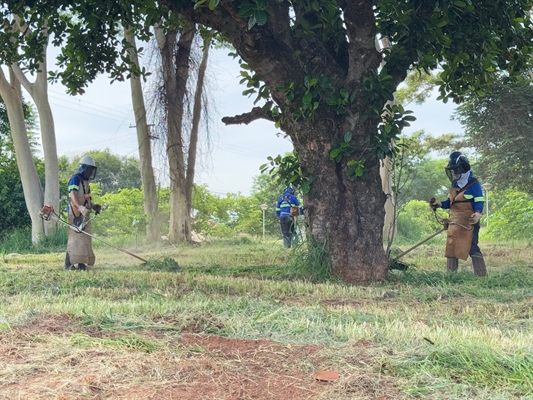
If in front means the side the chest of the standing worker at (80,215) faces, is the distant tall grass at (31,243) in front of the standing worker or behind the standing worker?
behind

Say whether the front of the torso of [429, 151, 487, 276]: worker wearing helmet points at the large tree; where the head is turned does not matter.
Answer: yes

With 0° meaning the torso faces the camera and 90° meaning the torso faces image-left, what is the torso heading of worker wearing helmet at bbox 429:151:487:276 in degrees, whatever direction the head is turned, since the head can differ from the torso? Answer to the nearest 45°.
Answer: approximately 45°

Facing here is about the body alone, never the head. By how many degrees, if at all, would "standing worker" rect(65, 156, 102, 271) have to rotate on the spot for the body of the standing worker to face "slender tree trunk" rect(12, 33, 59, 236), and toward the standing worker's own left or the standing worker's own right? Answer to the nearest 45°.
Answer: approximately 135° to the standing worker's own left

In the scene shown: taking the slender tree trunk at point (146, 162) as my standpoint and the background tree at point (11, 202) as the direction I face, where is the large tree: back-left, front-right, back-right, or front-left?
back-left

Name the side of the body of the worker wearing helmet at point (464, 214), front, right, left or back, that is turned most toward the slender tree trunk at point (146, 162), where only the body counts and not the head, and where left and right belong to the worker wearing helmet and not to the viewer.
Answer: right

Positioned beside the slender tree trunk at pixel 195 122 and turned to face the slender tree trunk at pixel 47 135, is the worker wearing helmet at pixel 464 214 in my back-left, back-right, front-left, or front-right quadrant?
back-left

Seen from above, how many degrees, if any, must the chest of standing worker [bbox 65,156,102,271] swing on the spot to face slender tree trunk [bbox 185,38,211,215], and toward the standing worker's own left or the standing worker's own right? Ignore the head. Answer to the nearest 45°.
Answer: approximately 90° to the standing worker's own left
